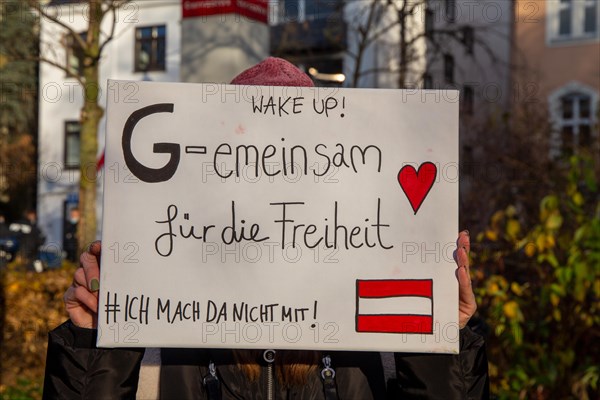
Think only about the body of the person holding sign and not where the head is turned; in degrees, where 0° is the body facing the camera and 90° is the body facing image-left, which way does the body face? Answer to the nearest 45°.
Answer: approximately 0°

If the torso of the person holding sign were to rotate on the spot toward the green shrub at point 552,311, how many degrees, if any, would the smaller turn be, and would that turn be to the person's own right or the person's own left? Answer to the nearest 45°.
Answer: approximately 135° to the person's own left
